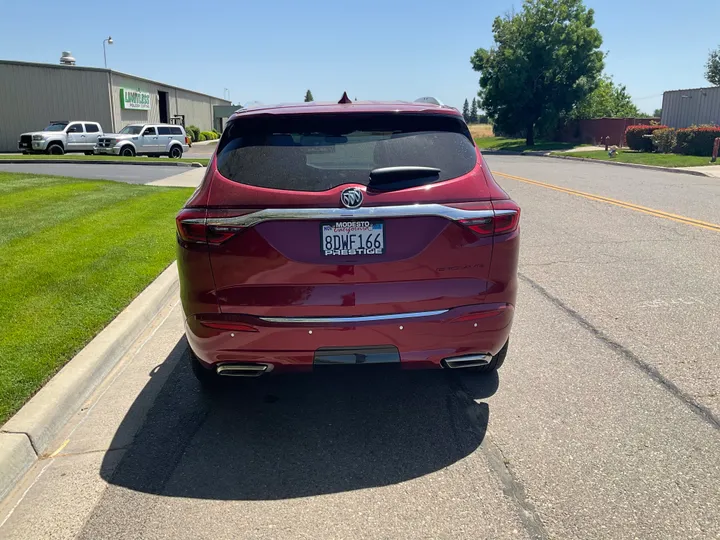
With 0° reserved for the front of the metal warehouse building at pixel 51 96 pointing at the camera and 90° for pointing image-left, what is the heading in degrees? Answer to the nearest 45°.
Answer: approximately 315°

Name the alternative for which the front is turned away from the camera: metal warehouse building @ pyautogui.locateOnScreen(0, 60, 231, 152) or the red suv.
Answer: the red suv

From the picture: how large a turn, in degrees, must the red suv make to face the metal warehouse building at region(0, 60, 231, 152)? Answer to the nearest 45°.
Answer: approximately 45° to its left

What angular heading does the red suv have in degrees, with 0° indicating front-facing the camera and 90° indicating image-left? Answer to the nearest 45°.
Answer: approximately 180°

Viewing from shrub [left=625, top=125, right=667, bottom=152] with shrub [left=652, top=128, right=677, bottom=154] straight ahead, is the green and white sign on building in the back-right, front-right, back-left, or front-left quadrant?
back-right

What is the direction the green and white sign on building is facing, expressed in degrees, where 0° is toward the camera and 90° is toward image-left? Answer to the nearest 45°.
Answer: approximately 315°
